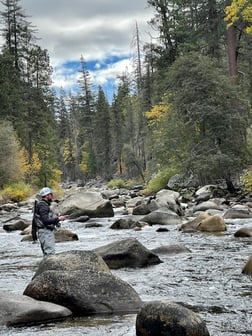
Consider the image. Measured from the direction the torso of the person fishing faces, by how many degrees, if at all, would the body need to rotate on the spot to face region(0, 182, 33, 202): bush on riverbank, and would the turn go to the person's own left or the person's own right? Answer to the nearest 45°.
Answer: approximately 90° to the person's own left

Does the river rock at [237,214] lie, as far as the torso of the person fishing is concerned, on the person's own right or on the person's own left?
on the person's own left

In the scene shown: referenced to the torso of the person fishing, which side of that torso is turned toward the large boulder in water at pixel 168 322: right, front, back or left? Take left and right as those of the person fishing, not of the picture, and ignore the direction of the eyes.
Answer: right

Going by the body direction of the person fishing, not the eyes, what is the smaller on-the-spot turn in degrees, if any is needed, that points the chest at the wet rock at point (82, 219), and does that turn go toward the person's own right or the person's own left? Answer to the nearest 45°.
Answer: approximately 90° to the person's own left

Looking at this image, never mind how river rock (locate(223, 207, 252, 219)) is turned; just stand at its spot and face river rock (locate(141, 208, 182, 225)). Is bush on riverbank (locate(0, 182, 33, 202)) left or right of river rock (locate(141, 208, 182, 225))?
right

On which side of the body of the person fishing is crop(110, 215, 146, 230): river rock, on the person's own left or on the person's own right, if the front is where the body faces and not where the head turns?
on the person's own left

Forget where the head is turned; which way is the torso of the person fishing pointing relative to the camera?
to the viewer's right

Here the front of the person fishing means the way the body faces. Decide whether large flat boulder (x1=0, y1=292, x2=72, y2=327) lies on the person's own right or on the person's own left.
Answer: on the person's own right

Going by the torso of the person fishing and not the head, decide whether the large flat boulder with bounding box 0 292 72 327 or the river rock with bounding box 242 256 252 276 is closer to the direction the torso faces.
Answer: the river rock
